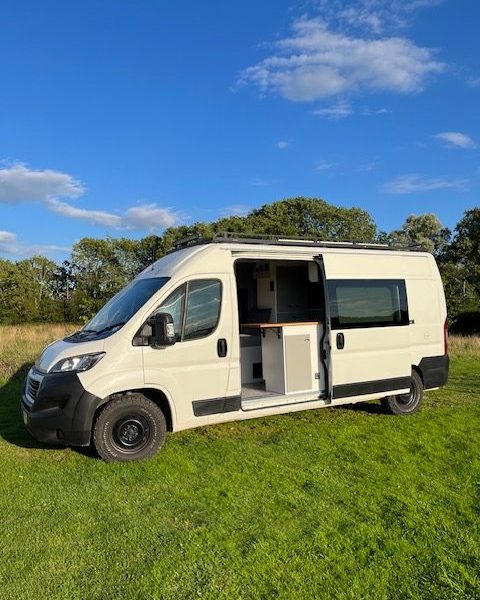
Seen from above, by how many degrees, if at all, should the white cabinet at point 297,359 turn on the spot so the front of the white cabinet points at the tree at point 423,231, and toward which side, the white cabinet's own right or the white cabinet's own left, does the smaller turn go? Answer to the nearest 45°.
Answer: approximately 135° to the white cabinet's own left

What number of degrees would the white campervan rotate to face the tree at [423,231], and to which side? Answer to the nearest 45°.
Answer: approximately 180°

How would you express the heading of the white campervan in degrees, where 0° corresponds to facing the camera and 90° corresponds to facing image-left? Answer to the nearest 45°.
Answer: approximately 45°

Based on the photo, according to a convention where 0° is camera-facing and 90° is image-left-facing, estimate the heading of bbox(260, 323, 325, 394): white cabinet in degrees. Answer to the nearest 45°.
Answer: approximately 315°

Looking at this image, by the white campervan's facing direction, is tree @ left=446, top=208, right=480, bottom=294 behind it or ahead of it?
behind

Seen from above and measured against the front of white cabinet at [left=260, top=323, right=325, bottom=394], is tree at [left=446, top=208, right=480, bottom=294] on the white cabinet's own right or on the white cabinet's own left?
on the white cabinet's own left
